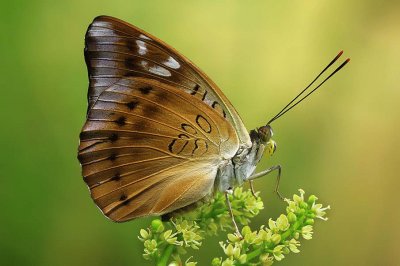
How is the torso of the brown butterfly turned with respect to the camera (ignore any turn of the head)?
to the viewer's right
